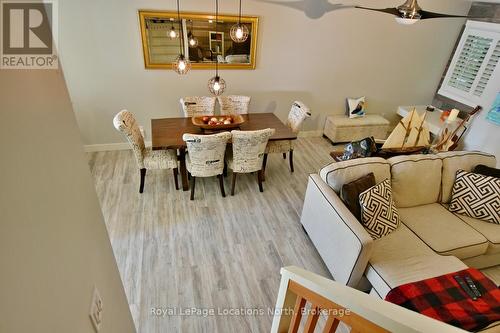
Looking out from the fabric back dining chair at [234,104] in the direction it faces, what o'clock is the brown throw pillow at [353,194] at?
The brown throw pillow is roughly at 11 o'clock from the fabric back dining chair.

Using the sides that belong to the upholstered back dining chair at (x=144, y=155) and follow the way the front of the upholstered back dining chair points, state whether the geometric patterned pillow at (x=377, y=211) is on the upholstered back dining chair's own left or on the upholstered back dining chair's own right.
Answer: on the upholstered back dining chair's own right

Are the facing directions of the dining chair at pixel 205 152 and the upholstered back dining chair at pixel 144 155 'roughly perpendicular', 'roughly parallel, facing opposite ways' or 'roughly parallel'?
roughly perpendicular

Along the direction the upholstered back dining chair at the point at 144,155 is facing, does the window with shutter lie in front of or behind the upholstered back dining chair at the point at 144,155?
in front

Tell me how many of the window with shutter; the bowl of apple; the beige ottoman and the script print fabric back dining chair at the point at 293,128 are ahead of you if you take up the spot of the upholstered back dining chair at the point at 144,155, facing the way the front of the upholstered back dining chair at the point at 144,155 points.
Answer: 4

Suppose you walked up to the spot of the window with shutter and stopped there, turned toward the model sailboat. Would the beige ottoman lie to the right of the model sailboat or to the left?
right

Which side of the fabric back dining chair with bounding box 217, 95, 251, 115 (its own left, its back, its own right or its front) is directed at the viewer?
front

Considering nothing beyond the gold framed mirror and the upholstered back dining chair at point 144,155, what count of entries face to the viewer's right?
1

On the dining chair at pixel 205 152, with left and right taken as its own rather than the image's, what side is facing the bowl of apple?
front

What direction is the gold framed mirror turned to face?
toward the camera

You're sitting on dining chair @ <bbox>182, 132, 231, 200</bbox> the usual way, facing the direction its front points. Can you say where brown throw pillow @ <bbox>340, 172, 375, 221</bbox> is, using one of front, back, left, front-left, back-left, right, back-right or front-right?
back-right

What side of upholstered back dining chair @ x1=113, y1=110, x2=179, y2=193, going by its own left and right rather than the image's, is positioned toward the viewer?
right

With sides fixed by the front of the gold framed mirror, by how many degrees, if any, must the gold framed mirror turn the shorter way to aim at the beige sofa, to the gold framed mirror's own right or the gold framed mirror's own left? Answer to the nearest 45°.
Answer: approximately 45° to the gold framed mirror's own left

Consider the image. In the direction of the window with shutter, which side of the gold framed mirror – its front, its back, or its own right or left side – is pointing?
left

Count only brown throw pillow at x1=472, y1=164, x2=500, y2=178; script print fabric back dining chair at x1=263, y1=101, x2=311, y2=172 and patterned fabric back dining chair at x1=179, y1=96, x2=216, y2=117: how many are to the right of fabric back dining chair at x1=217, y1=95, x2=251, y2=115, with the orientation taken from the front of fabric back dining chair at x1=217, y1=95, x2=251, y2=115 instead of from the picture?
1

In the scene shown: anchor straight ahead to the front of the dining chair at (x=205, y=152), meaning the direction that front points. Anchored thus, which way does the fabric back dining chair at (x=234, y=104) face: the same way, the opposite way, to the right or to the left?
the opposite way

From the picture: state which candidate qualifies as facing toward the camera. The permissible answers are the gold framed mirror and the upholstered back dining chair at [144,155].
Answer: the gold framed mirror

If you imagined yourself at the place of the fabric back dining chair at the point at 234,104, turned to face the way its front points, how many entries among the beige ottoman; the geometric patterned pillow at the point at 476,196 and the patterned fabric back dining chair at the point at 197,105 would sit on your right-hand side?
1

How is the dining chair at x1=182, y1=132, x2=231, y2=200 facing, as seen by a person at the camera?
facing away from the viewer

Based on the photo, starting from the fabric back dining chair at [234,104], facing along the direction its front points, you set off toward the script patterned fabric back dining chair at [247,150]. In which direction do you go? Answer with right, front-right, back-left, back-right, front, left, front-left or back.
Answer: front
